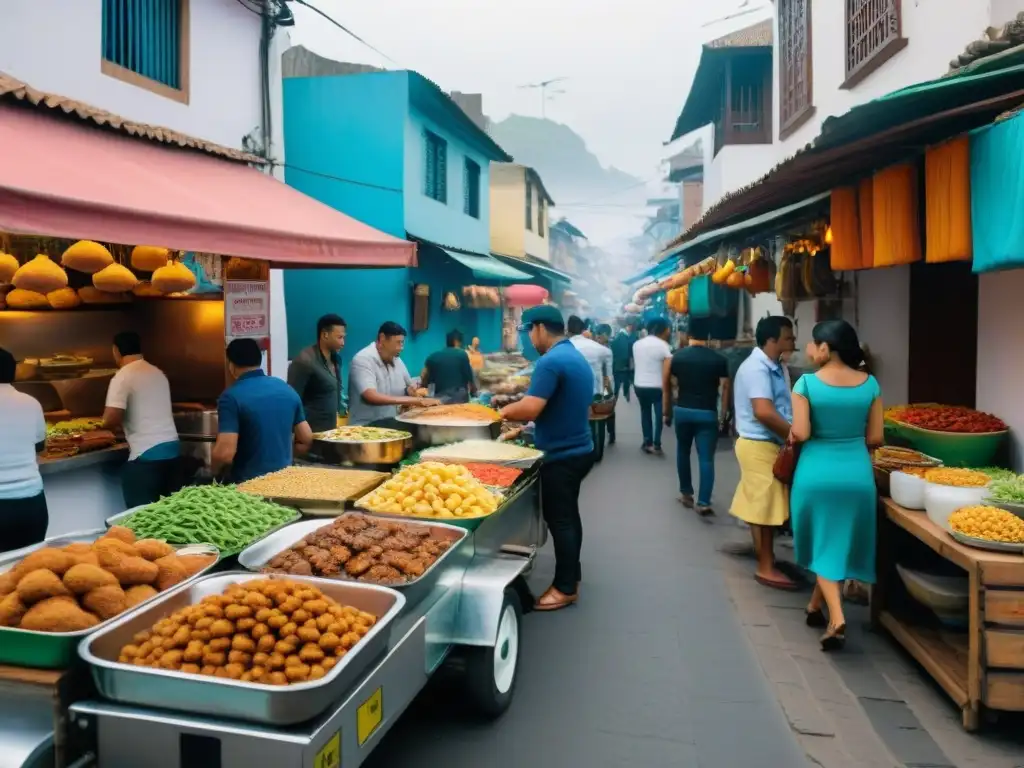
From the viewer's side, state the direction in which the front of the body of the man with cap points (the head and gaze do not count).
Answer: to the viewer's left

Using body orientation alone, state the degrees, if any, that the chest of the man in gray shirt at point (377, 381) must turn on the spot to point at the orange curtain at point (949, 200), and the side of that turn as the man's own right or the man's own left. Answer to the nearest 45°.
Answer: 0° — they already face it

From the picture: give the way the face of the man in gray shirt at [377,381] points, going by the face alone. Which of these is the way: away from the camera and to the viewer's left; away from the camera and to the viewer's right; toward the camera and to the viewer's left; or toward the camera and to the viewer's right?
toward the camera and to the viewer's right

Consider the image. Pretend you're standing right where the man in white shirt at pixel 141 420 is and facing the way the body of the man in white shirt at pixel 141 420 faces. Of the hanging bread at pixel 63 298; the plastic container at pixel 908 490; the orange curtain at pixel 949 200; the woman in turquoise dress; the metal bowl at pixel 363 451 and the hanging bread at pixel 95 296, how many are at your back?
4

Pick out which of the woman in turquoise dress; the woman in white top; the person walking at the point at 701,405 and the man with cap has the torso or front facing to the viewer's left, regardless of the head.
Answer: the man with cap

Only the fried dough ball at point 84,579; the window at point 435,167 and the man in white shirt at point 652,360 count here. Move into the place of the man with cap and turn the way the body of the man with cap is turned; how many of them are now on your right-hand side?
2

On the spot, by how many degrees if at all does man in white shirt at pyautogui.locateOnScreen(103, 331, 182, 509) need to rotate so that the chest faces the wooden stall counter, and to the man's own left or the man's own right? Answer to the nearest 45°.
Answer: approximately 180°

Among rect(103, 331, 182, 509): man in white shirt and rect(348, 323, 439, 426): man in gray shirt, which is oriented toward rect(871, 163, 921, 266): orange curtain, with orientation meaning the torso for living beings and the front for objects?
the man in gray shirt

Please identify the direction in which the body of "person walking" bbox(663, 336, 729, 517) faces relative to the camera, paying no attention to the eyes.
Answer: away from the camera

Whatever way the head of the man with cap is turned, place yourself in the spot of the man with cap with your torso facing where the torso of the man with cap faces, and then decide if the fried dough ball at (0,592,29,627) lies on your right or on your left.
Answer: on your left

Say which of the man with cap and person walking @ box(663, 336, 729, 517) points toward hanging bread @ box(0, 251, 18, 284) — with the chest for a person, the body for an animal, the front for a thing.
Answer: the man with cap

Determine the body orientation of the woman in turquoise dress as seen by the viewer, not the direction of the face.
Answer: away from the camera

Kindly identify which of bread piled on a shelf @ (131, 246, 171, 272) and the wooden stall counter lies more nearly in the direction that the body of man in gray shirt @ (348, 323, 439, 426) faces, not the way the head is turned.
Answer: the wooden stall counter
